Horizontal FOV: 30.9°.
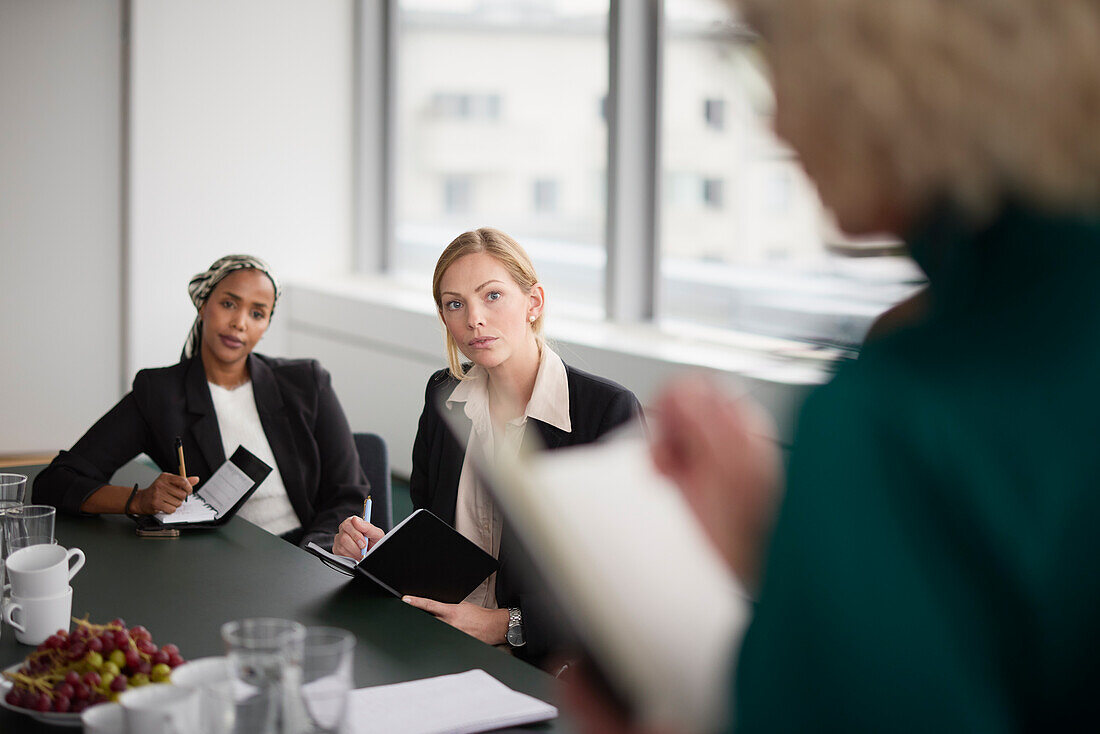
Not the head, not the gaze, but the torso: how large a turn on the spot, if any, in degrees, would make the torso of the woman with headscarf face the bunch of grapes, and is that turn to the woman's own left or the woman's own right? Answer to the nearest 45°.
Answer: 0° — they already face it

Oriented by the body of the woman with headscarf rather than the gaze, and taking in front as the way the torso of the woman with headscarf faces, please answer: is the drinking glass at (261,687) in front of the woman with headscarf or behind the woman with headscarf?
in front

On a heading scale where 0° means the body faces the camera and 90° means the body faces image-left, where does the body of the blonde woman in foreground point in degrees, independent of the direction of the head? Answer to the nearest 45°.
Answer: approximately 135°

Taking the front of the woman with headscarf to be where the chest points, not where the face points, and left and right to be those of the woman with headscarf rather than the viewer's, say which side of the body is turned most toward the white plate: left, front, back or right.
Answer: front

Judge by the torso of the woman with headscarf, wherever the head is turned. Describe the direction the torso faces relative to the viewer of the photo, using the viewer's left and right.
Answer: facing the viewer

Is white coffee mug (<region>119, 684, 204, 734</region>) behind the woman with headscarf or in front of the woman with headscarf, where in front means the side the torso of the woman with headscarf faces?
in front

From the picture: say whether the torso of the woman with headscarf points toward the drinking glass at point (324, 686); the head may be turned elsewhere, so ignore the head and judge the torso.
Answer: yes

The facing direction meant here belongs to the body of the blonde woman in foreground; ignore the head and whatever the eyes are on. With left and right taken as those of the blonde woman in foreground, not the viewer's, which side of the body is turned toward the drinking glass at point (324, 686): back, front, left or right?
front

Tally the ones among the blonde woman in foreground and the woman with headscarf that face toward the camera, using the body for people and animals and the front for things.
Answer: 1

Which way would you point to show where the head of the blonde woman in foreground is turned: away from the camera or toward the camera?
away from the camera
